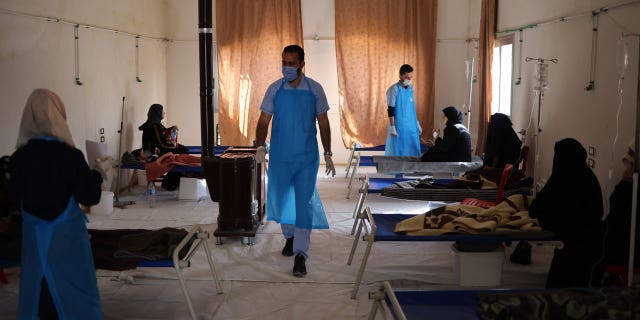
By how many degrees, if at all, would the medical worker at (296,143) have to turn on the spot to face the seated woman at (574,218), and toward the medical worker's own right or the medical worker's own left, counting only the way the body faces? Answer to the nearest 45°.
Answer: approximately 45° to the medical worker's own left

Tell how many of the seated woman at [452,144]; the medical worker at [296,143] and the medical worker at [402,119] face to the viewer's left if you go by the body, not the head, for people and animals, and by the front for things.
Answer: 1

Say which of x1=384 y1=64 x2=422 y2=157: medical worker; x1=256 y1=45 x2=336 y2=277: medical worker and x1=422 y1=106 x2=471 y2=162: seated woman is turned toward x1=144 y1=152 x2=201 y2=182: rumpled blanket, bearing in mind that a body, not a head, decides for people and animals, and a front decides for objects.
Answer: the seated woman

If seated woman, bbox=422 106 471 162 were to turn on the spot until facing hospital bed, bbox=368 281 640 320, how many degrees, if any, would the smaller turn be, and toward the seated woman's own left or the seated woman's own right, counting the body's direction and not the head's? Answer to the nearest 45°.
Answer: approximately 90° to the seated woman's own left

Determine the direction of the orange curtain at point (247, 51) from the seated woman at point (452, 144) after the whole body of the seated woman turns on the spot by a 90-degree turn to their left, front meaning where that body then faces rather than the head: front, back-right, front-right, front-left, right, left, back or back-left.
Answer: back-right

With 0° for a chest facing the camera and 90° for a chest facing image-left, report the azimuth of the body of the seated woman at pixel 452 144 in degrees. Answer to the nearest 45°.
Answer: approximately 90°

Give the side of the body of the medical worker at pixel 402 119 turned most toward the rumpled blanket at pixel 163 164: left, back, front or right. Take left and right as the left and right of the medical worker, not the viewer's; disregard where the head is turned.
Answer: right

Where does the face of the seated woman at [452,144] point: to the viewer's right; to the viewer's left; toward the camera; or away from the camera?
to the viewer's left

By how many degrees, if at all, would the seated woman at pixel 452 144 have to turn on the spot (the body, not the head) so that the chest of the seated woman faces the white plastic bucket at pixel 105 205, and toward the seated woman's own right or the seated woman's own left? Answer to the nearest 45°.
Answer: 0° — they already face it

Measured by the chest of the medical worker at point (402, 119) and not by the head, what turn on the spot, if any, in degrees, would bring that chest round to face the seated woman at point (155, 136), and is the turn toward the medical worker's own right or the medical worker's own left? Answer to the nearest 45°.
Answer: approximately 135° to the medical worker's own right

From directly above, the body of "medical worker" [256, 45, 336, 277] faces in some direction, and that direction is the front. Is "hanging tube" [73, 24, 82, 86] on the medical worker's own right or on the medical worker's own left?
on the medical worker's own right

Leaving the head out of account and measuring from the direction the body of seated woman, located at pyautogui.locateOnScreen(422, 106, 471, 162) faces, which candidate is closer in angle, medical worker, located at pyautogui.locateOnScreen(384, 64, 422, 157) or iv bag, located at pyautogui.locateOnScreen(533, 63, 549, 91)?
the medical worker

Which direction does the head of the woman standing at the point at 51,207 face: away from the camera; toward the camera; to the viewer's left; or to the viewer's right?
away from the camera

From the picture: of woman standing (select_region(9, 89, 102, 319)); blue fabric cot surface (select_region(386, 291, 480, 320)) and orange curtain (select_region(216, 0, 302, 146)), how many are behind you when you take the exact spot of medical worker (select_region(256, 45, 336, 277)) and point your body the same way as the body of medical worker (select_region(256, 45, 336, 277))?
1

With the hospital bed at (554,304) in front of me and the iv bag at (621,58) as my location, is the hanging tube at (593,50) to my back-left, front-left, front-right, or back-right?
back-right

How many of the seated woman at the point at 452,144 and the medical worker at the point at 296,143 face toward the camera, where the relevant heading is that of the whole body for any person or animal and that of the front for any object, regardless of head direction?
1

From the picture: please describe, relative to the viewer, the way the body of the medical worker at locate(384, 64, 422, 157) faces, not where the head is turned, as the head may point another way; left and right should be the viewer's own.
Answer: facing the viewer and to the right of the viewer

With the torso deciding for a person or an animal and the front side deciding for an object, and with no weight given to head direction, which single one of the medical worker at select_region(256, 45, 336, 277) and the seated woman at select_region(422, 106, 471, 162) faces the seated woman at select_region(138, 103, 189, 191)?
the seated woman at select_region(422, 106, 471, 162)
